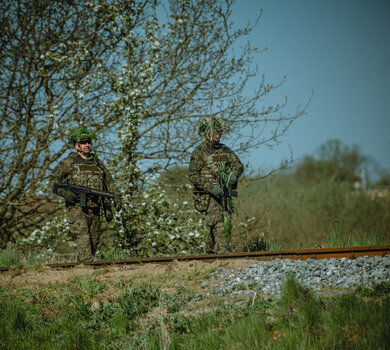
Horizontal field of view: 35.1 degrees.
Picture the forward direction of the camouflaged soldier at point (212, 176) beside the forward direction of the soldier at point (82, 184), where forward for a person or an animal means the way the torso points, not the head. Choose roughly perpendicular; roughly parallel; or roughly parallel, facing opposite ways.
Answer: roughly parallel

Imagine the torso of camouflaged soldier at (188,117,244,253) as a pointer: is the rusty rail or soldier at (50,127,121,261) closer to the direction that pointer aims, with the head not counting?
the rusty rail

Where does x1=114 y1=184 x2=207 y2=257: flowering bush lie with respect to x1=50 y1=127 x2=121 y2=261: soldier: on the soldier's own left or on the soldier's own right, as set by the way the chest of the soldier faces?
on the soldier's own left

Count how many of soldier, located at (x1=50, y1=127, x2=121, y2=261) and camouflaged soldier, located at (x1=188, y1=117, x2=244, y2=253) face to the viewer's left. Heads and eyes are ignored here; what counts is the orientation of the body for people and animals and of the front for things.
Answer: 0

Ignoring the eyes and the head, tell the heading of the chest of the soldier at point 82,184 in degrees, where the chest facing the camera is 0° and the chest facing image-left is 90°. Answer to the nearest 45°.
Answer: approximately 315°

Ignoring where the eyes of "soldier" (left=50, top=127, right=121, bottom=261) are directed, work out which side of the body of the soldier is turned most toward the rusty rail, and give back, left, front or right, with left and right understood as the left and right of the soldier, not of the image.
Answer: front

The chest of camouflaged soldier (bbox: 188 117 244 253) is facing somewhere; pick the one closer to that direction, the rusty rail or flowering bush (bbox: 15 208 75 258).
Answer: the rusty rail

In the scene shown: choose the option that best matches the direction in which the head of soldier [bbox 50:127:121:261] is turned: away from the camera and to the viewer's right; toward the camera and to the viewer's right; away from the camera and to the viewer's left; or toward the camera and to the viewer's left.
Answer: toward the camera and to the viewer's right

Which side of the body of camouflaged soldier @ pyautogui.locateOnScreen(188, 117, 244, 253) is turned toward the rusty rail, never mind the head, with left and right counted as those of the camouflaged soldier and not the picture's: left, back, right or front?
front

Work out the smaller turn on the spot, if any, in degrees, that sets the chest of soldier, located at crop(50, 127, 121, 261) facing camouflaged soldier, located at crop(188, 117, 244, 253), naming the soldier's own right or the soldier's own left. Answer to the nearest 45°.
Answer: approximately 45° to the soldier's own left
